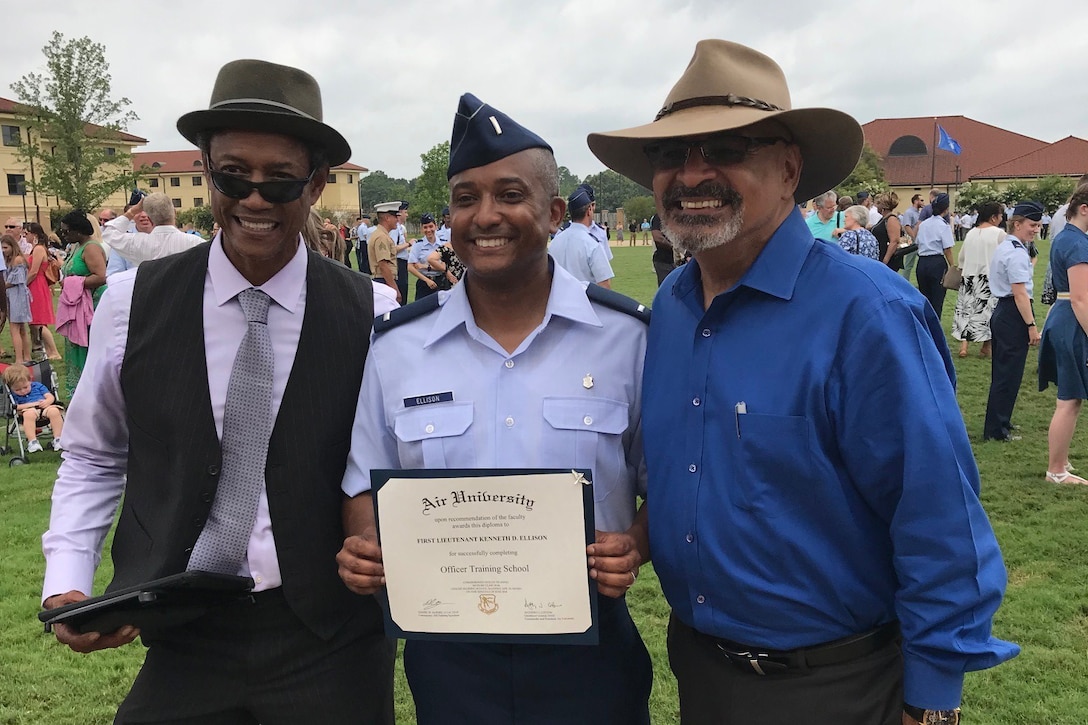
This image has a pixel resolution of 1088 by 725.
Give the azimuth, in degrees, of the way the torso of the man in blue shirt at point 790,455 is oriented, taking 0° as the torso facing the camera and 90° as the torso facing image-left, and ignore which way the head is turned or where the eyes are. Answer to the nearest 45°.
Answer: approximately 45°

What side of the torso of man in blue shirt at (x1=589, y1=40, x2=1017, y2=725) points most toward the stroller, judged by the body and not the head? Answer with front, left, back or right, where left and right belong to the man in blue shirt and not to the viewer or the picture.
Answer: right

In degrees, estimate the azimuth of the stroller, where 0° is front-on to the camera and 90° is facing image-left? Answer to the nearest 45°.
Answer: approximately 315°
